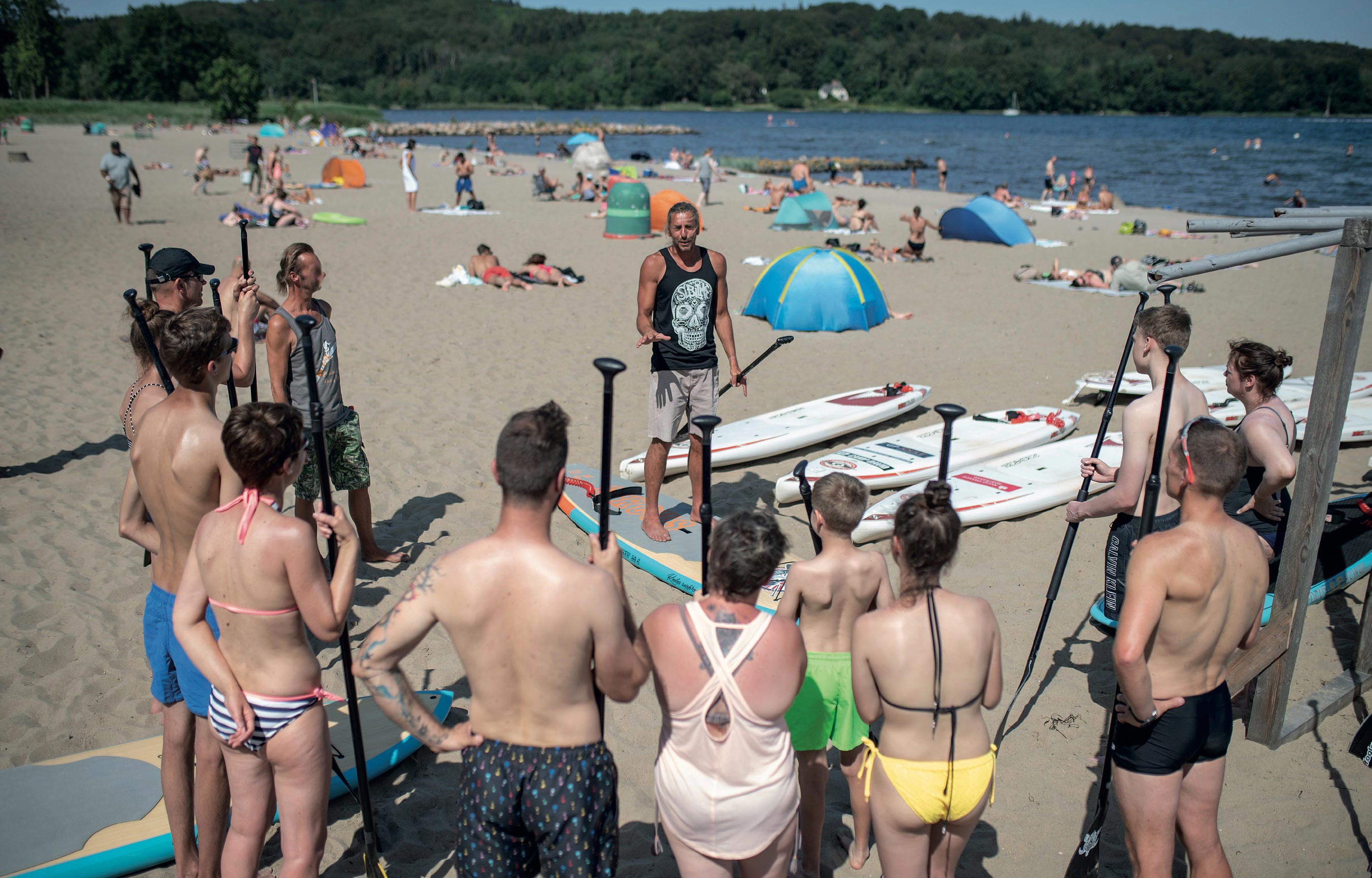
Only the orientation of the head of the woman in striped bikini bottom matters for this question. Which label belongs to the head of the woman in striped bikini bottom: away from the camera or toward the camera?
away from the camera

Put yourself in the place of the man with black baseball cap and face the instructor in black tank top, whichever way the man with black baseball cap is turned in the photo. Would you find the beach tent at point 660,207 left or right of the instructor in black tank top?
left

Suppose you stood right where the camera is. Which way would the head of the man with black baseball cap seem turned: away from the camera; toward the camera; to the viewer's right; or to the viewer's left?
to the viewer's right

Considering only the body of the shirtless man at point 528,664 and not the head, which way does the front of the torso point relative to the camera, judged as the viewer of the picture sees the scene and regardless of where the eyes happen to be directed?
away from the camera

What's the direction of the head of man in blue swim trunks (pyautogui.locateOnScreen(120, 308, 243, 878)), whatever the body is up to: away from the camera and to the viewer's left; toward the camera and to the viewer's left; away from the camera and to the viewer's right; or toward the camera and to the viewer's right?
away from the camera and to the viewer's right

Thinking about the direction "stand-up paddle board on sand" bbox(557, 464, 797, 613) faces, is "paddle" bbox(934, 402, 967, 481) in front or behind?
in front

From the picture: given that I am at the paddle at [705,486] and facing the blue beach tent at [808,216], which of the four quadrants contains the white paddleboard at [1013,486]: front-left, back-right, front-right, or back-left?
front-right

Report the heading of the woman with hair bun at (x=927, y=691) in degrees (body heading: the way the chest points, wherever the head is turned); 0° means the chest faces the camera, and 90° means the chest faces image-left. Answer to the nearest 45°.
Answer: approximately 180°

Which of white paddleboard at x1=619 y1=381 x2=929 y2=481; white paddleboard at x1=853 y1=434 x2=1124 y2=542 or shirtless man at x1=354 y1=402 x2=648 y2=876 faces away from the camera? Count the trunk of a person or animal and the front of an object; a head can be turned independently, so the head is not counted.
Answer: the shirtless man

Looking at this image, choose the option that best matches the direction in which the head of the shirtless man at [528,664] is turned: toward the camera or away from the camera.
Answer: away from the camera

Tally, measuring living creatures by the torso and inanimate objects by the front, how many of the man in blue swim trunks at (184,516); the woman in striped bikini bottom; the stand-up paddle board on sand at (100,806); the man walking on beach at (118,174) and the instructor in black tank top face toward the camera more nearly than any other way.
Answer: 2

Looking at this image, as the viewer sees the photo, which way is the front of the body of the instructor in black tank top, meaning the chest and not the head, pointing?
toward the camera

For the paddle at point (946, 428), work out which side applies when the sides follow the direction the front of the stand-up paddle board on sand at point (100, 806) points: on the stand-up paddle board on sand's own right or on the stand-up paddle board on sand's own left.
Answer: on the stand-up paddle board on sand's own right

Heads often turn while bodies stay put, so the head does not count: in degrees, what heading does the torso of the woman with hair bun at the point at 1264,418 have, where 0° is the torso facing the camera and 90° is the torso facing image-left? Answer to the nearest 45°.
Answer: approximately 90°

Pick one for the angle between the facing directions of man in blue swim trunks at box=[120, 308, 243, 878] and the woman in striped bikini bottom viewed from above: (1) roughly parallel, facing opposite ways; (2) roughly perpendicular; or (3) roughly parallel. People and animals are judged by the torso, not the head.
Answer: roughly parallel
